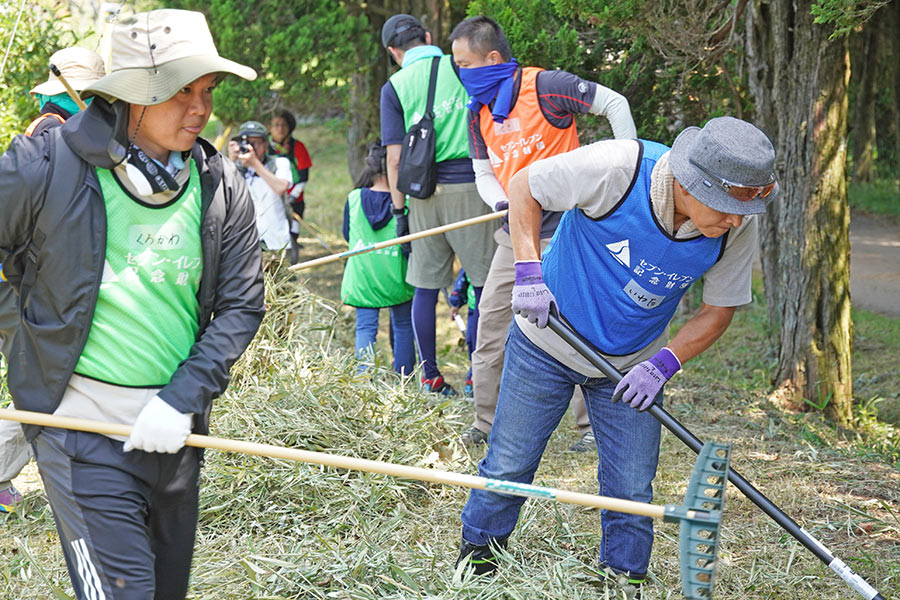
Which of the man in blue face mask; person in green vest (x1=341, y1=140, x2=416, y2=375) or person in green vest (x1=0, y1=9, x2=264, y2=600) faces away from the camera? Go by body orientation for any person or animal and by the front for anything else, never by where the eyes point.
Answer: person in green vest (x1=341, y1=140, x2=416, y2=375)

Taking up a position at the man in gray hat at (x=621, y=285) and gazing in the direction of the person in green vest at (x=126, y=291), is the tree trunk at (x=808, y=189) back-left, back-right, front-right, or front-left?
back-right

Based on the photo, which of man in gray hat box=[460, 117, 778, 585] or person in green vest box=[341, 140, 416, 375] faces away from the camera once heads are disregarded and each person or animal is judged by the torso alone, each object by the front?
the person in green vest

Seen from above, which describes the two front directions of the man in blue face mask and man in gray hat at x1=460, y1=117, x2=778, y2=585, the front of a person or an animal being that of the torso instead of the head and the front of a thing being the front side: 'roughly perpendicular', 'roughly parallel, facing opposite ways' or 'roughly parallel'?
roughly perpendicular

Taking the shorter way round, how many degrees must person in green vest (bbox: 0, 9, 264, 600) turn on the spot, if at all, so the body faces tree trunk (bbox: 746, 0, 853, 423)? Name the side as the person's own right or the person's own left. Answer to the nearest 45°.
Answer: approximately 90° to the person's own left

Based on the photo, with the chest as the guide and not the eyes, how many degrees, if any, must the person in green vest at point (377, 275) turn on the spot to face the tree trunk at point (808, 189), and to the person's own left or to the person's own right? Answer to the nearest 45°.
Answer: approximately 90° to the person's own right

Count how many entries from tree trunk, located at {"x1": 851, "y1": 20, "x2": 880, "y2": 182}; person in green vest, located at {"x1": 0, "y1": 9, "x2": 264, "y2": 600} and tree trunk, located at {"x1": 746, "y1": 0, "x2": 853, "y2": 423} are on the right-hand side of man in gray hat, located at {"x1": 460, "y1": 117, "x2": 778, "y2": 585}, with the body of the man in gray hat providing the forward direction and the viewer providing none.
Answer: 1

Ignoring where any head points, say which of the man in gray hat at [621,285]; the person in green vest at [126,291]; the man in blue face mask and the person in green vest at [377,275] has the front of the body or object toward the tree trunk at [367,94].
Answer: the person in green vest at [377,275]

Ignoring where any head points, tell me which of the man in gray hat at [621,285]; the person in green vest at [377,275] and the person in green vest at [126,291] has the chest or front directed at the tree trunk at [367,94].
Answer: the person in green vest at [377,275]

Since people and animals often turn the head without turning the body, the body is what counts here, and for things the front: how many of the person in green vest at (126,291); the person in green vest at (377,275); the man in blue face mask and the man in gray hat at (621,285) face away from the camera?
1

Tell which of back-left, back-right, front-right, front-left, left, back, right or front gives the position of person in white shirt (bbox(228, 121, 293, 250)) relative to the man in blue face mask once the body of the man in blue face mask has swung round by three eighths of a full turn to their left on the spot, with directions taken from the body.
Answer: back-left

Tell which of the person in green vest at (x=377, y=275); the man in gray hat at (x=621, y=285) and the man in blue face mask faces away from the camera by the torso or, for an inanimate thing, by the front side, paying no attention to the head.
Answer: the person in green vest

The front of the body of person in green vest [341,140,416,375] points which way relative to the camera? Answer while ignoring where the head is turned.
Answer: away from the camera

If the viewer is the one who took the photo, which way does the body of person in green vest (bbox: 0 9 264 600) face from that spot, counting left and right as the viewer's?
facing the viewer and to the right of the viewer

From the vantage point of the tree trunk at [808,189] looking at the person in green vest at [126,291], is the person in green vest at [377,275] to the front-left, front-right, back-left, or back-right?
front-right

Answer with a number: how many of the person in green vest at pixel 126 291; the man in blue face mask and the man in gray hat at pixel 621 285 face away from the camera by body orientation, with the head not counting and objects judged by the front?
0
